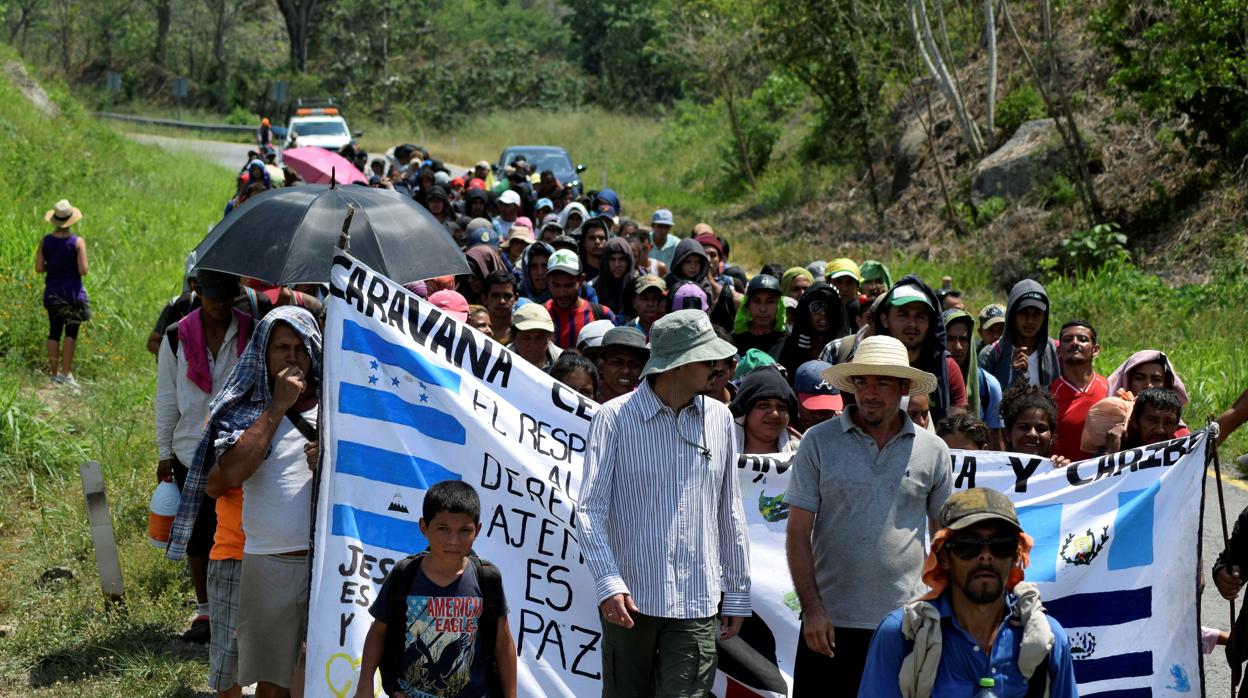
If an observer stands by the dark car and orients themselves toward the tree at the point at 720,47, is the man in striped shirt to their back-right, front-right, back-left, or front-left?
back-right

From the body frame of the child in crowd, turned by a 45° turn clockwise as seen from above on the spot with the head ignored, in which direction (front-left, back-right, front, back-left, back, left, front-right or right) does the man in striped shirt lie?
back-left

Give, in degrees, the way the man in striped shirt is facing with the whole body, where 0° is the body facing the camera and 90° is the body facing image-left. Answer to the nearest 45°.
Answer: approximately 315°

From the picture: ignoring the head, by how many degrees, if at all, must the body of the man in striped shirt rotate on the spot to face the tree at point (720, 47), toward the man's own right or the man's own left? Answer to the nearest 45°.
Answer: approximately 135° to the man's own left

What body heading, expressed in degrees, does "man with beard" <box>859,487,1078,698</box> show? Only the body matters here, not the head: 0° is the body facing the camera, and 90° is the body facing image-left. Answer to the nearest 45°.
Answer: approximately 0°
